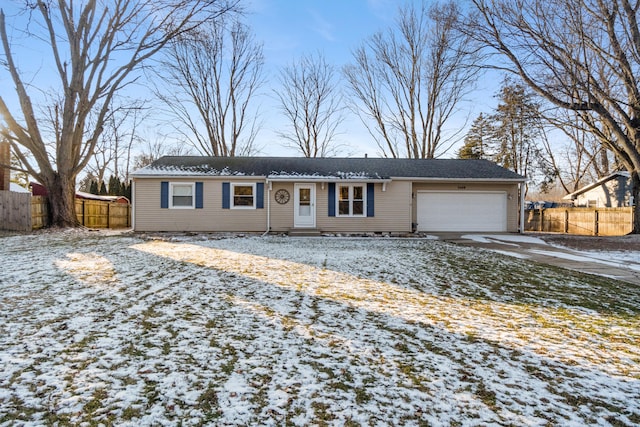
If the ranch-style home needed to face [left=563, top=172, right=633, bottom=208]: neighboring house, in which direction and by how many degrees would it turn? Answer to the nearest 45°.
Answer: approximately 135° to its left

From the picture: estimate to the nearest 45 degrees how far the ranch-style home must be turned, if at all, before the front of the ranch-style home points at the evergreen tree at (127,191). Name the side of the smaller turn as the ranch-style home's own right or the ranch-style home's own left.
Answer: approximately 135° to the ranch-style home's own right

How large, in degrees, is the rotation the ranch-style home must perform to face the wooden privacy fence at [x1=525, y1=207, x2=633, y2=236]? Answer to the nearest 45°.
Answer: approximately 90° to its left

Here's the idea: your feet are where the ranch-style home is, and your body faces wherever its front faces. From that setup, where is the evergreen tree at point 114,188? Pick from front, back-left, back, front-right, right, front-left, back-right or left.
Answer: back-right

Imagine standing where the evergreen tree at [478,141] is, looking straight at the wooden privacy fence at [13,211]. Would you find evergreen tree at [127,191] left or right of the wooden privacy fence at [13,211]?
right

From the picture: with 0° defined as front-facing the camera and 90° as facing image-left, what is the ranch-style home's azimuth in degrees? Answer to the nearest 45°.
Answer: approximately 0°

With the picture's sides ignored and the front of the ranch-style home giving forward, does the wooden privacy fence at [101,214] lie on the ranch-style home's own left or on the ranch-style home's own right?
on the ranch-style home's own right

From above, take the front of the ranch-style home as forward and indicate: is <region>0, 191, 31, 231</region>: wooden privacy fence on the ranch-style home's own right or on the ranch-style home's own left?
on the ranch-style home's own right

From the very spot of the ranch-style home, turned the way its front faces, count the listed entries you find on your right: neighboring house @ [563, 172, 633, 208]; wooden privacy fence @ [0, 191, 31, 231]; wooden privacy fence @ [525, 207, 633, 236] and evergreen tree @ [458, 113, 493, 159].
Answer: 1

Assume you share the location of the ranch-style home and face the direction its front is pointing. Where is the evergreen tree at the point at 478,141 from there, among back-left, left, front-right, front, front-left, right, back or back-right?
back-left

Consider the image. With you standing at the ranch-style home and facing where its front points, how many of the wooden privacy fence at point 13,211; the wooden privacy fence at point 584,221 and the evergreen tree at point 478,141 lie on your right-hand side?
1

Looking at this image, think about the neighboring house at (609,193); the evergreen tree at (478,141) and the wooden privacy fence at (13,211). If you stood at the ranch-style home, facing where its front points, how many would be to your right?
1

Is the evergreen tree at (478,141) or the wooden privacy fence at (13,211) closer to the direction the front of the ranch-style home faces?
the wooden privacy fence
